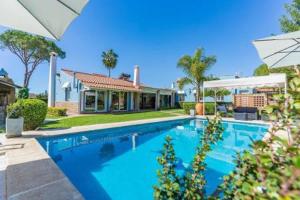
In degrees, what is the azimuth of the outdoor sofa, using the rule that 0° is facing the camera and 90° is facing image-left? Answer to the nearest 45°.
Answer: approximately 0°

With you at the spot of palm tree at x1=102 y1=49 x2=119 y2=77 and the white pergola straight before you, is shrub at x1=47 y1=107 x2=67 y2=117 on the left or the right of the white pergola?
right

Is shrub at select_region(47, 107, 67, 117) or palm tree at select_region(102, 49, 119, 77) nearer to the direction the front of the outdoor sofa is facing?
the shrub

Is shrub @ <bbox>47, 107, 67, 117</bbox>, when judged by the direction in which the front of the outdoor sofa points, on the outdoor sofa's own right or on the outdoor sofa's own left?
on the outdoor sofa's own right

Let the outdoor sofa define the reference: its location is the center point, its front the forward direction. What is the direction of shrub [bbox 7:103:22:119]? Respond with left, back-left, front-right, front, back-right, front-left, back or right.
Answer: front-right

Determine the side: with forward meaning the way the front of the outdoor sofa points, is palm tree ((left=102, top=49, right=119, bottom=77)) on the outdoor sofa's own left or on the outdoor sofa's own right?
on the outdoor sofa's own right

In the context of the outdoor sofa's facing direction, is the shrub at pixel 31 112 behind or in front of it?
in front

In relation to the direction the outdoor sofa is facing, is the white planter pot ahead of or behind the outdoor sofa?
ahead

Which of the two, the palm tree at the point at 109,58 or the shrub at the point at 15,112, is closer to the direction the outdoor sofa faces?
the shrub

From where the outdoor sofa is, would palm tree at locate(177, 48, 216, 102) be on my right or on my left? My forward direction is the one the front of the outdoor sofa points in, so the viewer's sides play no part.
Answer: on my right
